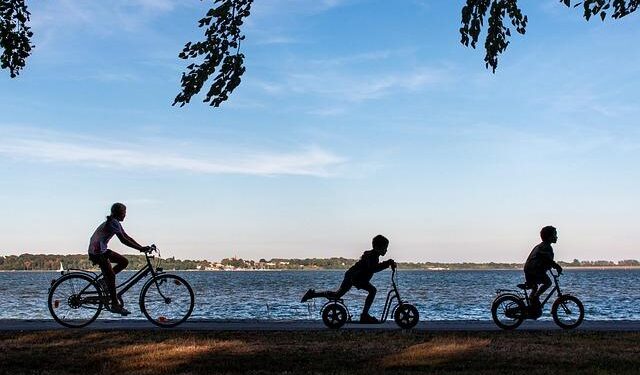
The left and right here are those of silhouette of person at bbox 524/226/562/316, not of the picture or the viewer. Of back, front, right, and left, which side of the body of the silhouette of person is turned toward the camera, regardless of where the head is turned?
right

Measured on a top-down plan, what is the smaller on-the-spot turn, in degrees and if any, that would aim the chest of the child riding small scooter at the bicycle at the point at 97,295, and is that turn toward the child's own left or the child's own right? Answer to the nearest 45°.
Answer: approximately 180°

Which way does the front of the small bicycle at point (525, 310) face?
to the viewer's right

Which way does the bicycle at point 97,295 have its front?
to the viewer's right

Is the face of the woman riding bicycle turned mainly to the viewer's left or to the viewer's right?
to the viewer's right

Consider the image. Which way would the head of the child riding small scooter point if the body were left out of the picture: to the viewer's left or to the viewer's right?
to the viewer's right

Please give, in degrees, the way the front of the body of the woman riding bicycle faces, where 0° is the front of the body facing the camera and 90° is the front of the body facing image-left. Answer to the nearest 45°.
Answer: approximately 270°

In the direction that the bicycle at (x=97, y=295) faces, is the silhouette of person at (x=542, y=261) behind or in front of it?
in front

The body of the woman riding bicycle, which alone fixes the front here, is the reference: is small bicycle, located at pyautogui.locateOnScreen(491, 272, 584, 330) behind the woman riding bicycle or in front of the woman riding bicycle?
in front

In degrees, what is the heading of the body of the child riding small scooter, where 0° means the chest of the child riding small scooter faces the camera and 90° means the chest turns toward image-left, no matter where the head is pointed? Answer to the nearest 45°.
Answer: approximately 270°
